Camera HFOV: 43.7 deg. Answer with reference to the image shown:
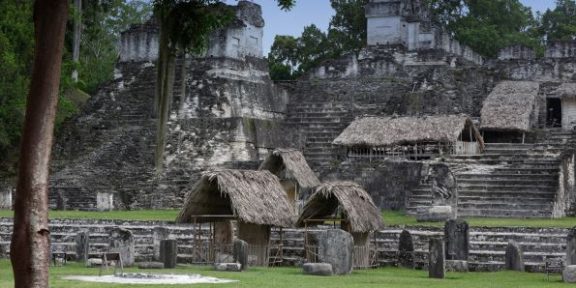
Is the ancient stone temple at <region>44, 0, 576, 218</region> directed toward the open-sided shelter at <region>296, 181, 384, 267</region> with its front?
yes

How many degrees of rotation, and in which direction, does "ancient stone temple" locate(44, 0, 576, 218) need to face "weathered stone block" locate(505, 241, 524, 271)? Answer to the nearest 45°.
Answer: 0° — it already faces it

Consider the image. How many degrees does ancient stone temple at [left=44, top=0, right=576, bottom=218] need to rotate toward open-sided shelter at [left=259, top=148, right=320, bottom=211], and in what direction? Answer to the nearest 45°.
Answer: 0° — it already faces it

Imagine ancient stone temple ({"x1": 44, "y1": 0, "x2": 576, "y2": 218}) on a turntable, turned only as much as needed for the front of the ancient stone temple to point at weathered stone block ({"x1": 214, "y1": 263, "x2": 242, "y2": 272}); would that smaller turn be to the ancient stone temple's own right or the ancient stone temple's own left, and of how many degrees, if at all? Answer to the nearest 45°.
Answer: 0° — it already faces it

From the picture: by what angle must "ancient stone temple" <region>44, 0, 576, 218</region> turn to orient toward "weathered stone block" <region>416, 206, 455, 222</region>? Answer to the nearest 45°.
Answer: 0° — it already faces it

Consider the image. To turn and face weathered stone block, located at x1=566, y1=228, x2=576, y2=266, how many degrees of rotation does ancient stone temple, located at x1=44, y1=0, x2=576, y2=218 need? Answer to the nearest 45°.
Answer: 0° — it already faces it
